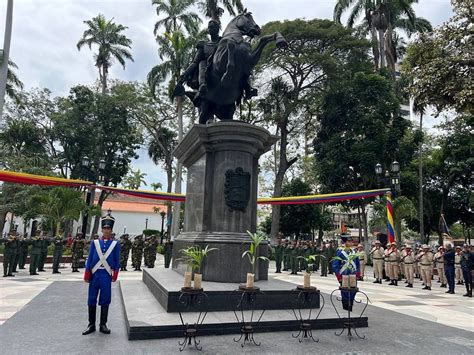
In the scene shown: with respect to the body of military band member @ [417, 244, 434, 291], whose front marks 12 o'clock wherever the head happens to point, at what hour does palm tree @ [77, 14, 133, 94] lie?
The palm tree is roughly at 2 o'clock from the military band member.

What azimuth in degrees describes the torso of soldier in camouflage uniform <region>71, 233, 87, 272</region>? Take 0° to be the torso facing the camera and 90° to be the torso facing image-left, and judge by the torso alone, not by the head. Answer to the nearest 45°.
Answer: approximately 315°

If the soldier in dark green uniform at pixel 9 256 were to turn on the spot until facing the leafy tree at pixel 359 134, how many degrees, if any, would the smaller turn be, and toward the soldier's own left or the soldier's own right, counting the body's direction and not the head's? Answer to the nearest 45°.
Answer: approximately 45° to the soldier's own left

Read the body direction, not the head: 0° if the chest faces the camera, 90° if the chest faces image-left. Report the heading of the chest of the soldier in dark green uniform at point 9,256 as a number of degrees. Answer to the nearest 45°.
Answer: approximately 315°

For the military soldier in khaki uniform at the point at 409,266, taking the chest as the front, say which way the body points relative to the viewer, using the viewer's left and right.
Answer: facing the viewer and to the left of the viewer

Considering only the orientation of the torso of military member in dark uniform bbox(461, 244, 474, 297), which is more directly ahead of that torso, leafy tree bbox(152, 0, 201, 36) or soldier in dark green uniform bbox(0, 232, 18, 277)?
the soldier in dark green uniform

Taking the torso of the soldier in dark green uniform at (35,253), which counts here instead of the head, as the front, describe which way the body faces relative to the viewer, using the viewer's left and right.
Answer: facing the viewer and to the right of the viewer

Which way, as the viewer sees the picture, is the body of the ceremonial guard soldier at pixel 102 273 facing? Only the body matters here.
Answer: toward the camera

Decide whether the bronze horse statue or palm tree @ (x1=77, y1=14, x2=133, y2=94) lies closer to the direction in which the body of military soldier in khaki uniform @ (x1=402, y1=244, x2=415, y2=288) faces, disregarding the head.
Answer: the bronze horse statue

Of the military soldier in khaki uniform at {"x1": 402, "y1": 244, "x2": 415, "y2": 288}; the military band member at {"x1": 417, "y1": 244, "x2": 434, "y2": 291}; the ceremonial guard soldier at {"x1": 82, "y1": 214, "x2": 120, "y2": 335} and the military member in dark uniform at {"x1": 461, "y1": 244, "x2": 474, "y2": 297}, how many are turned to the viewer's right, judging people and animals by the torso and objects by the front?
0

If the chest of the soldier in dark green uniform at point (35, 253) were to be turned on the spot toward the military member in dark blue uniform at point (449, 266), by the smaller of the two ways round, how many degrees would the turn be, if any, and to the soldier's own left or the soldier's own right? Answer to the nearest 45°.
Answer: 0° — they already face them

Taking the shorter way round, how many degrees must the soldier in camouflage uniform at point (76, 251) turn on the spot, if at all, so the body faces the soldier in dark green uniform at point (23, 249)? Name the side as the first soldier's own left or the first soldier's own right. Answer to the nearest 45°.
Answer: approximately 135° to the first soldier's own right

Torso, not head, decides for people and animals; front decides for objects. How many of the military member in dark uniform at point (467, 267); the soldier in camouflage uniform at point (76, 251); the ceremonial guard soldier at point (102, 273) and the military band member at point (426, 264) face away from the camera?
0
